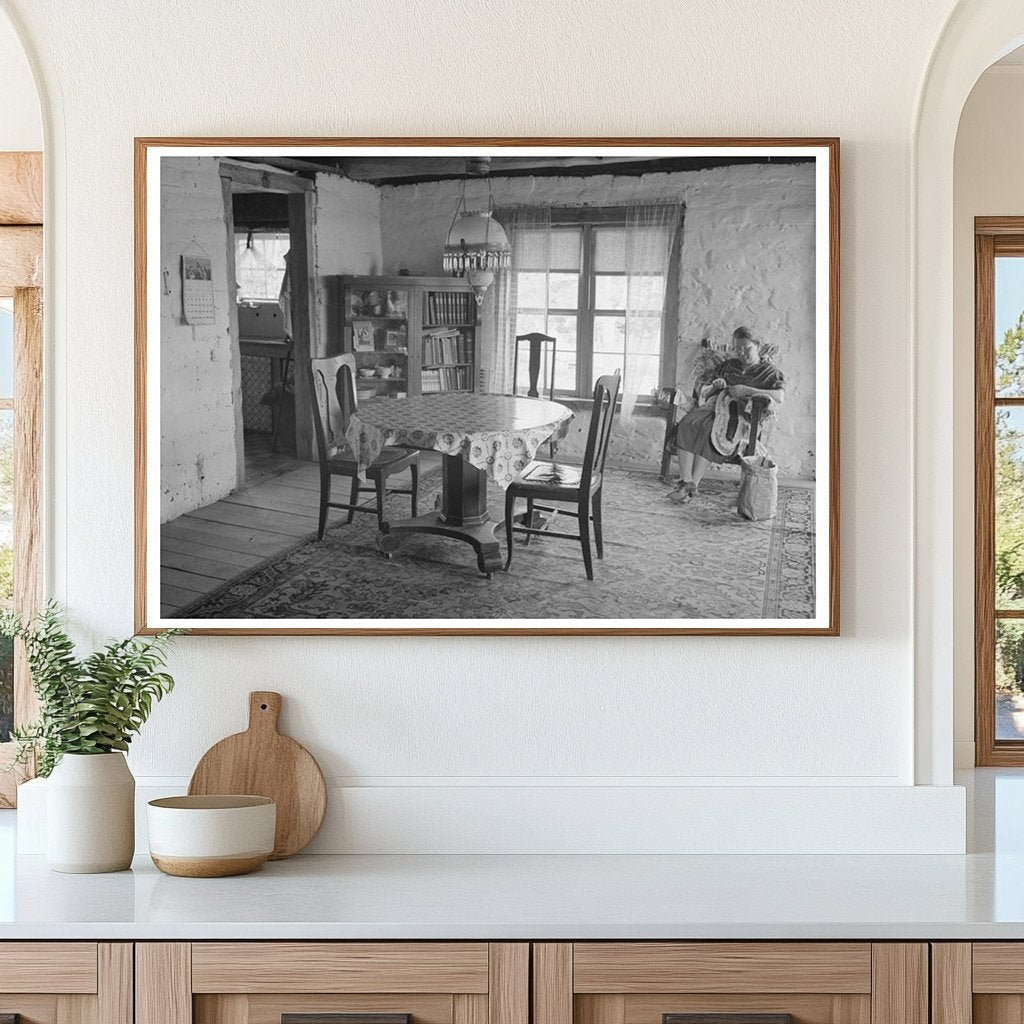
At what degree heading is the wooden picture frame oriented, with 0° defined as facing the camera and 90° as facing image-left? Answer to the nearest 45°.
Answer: approximately 0°
